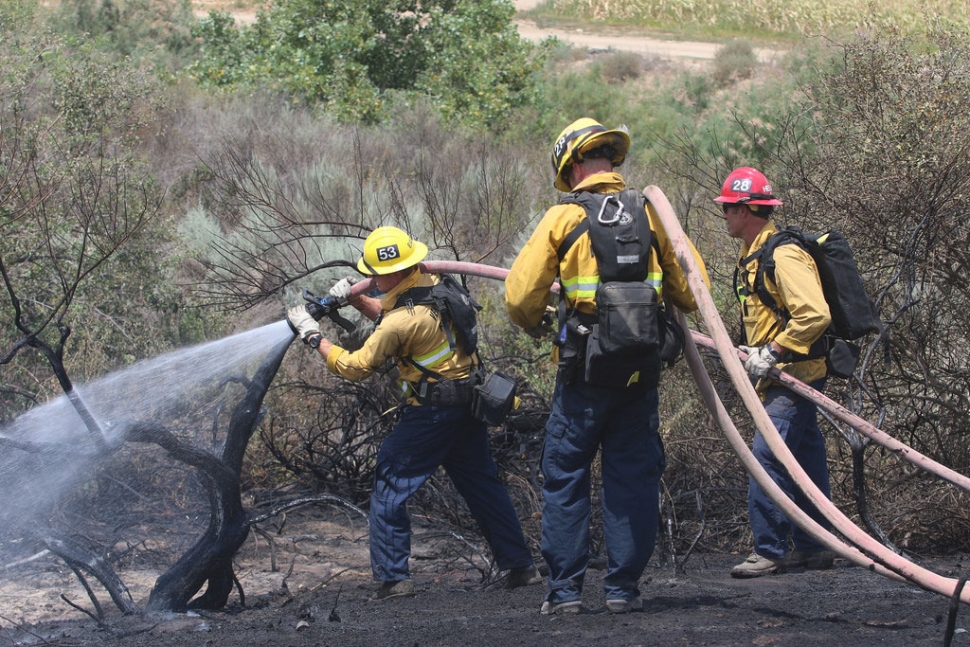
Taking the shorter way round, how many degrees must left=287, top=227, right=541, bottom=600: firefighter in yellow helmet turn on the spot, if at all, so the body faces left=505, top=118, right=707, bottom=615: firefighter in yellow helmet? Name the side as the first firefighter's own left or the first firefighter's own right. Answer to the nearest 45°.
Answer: approximately 135° to the first firefighter's own left

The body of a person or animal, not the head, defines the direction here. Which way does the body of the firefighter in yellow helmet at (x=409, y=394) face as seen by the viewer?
to the viewer's left

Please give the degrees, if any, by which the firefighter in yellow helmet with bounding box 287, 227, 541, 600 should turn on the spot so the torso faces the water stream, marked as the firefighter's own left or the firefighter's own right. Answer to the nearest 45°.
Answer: approximately 45° to the firefighter's own right

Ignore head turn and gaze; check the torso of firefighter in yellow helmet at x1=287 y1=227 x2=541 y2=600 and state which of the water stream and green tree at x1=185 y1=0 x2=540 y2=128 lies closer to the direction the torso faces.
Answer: the water stream

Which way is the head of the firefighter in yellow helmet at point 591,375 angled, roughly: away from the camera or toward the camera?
away from the camera

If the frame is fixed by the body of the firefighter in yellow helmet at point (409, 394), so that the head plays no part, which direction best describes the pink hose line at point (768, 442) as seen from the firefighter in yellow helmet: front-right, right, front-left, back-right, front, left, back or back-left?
back-left

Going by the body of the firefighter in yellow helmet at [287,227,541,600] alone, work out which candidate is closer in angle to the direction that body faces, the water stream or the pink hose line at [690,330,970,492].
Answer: the water stream

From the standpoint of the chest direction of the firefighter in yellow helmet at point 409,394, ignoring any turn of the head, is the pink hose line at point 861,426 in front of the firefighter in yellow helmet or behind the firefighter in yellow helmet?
behind

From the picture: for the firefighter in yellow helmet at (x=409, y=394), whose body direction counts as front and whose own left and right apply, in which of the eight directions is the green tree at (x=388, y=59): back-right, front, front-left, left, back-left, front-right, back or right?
right
